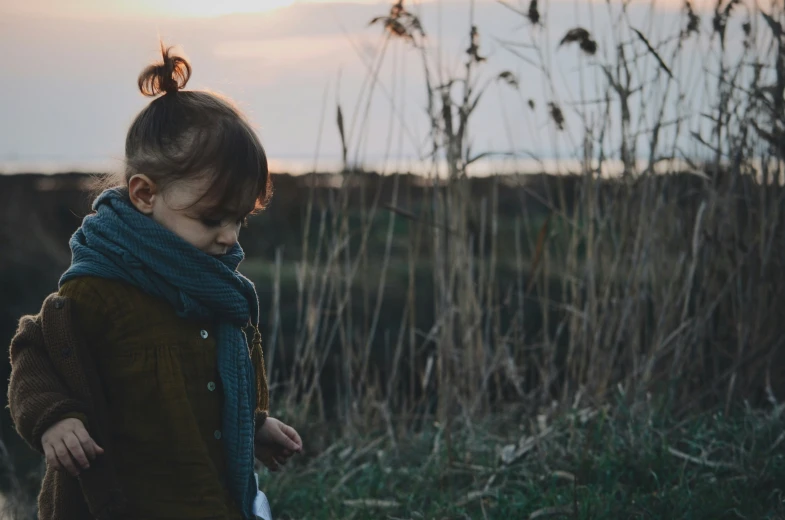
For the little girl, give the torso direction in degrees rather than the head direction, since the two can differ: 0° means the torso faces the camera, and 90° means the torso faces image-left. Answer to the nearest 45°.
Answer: approximately 315°
